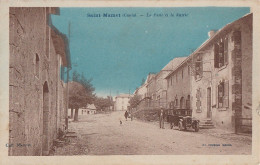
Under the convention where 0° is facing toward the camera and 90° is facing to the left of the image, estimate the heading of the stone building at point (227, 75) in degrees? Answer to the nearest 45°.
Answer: approximately 45°

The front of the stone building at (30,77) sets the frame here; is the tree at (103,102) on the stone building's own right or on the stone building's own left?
on the stone building's own left

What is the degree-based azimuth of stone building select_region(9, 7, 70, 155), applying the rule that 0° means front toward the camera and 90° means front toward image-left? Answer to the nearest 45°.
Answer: approximately 315°

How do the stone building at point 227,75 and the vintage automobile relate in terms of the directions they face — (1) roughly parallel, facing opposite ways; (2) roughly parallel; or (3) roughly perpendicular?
roughly perpendicular

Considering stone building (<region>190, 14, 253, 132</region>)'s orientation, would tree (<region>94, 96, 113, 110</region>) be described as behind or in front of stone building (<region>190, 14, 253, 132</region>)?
in front
